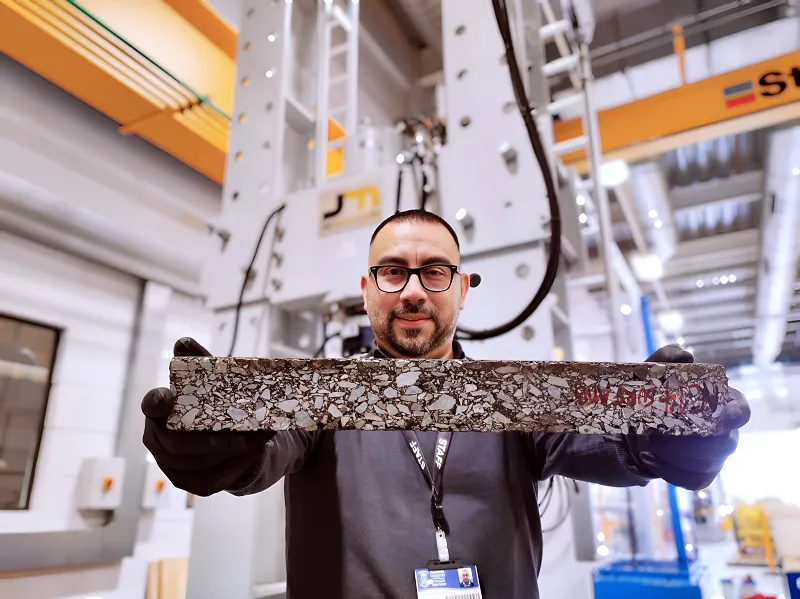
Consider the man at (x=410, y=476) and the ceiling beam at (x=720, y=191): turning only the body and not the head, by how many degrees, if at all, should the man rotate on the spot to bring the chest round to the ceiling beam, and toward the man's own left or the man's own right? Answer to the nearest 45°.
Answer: approximately 135° to the man's own left

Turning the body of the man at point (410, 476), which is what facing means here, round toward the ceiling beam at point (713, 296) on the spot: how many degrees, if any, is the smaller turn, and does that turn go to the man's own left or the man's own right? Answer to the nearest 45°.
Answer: approximately 135° to the man's own left

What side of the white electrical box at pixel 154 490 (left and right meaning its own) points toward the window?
right

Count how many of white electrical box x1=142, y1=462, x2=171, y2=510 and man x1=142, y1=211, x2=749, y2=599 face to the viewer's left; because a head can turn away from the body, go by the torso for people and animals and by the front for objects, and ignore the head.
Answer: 0

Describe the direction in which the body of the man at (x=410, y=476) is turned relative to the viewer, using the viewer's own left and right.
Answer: facing the viewer

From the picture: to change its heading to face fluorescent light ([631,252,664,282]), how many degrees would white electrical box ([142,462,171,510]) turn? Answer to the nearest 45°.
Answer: approximately 45° to its left

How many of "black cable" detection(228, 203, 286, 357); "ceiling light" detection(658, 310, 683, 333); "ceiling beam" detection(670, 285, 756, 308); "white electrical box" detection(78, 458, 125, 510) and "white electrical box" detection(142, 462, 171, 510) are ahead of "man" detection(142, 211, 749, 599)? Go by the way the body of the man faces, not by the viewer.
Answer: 0

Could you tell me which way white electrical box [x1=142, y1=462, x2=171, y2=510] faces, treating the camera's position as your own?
facing the viewer and to the right of the viewer

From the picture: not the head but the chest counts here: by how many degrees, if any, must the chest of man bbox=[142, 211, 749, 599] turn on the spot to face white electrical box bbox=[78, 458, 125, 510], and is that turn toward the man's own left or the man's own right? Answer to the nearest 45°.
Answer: approximately 135° to the man's own right

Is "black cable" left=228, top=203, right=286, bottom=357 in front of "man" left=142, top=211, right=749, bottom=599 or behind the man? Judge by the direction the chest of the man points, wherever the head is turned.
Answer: behind

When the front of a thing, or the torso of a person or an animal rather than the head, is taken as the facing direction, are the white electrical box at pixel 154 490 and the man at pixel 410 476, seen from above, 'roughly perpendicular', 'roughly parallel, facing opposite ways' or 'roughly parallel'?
roughly perpendicular

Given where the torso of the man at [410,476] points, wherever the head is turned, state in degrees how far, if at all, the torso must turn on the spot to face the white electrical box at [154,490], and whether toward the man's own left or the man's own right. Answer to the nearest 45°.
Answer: approximately 135° to the man's own right

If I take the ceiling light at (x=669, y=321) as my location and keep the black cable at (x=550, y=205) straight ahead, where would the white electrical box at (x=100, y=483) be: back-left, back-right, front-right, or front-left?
front-right

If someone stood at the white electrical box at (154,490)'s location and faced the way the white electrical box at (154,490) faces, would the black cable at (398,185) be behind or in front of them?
in front

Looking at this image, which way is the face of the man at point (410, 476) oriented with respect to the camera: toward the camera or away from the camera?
toward the camera

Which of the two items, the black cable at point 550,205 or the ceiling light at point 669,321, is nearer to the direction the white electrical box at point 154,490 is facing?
the black cable
